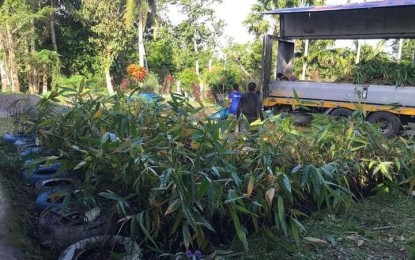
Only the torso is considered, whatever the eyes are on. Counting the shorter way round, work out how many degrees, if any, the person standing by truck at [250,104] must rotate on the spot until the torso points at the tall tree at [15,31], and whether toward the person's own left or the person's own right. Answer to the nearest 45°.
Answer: approximately 45° to the person's own left

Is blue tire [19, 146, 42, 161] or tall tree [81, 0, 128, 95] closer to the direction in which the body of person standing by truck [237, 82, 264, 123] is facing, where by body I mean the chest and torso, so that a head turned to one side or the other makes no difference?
the tall tree

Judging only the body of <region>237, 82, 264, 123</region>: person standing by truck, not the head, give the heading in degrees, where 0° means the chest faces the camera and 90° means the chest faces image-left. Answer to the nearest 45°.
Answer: approximately 180°

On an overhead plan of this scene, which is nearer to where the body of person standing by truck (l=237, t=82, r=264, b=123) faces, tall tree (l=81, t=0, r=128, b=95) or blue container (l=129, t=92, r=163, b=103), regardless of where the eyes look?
the tall tree

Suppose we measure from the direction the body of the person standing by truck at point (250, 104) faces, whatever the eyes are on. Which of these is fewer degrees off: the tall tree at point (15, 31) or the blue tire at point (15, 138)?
the tall tree

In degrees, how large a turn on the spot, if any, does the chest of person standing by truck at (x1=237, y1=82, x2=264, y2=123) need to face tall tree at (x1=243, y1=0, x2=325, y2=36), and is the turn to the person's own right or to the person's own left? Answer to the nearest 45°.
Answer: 0° — they already face it

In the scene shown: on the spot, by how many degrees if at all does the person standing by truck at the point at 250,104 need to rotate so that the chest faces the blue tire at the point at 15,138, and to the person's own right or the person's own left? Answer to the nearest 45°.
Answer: approximately 135° to the person's own left

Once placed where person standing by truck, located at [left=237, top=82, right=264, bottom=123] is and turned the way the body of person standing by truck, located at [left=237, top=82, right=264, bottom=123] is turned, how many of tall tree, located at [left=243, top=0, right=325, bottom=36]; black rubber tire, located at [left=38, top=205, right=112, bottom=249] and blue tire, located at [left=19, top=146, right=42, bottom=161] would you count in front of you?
1

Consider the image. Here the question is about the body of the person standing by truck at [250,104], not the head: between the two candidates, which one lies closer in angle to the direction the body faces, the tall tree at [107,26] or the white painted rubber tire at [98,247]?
the tall tree

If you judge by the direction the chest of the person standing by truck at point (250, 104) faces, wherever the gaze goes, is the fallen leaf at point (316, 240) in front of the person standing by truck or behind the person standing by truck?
behind

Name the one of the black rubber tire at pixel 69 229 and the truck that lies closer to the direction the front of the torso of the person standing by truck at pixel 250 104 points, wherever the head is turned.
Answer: the truck

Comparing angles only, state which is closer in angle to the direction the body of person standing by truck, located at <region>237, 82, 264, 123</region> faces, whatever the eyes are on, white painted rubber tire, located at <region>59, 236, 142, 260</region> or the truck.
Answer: the truck

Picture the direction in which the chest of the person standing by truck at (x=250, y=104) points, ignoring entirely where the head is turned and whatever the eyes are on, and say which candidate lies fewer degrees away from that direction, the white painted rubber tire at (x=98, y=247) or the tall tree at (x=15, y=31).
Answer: the tall tree

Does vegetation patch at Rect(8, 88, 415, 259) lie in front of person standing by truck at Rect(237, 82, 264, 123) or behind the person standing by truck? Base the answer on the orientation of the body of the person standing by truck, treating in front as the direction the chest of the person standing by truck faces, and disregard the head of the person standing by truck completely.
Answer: behind
